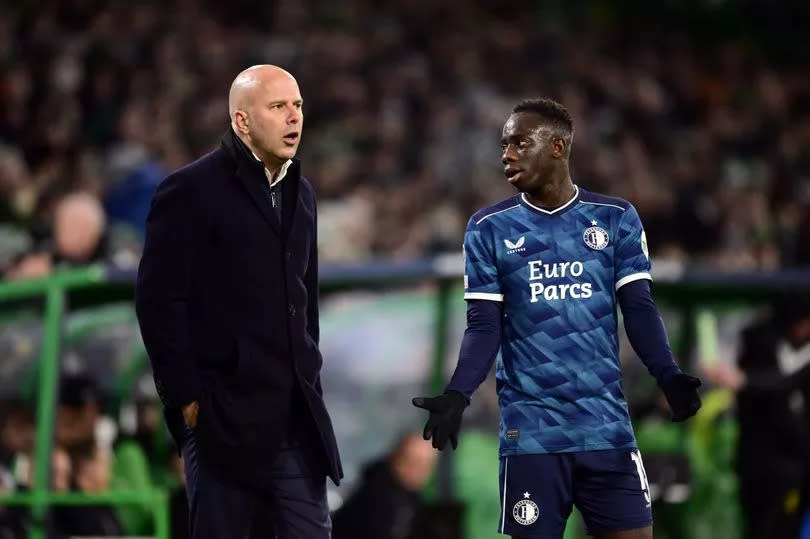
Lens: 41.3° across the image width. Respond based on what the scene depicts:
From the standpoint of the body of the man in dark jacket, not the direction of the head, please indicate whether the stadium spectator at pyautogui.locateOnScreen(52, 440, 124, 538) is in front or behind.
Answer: behind

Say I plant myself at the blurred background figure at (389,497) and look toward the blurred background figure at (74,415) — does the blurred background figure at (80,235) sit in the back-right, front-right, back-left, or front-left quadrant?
front-right

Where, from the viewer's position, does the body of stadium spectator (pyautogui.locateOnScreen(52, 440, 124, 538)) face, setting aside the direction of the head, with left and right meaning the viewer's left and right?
facing the viewer and to the right of the viewer

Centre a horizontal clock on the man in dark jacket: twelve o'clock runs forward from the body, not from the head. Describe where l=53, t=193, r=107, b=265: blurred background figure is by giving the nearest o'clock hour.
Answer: The blurred background figure is roughly at 7 o'clock from the man in dark jacket.

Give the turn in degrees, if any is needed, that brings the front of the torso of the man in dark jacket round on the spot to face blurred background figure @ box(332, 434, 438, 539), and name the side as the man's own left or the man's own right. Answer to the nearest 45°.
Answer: approximately 135° to the man's own left

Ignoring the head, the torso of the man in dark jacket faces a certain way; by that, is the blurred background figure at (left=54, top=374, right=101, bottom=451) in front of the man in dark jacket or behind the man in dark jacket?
behind

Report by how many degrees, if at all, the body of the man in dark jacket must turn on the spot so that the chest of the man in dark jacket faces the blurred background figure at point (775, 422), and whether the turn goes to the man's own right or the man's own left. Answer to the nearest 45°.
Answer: approximately 90° to the man's own left
